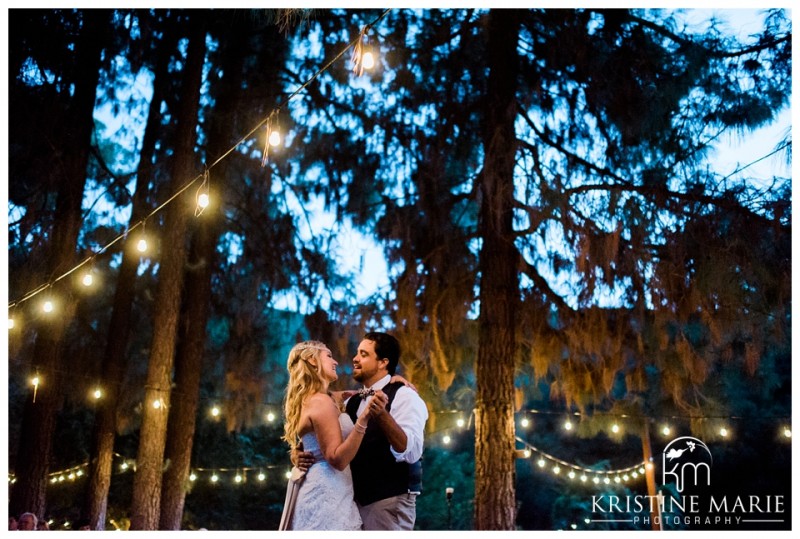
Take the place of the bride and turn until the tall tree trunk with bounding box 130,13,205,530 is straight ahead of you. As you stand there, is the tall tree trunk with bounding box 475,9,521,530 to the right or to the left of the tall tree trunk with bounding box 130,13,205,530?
right

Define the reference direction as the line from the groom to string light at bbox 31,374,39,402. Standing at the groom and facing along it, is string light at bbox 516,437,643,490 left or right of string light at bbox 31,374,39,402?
right

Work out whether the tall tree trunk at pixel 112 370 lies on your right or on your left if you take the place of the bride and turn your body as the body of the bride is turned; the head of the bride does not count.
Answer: on your left

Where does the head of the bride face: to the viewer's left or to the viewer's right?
to the viewer's right

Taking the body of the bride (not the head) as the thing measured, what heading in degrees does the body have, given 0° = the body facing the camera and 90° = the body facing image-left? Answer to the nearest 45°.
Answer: approximately 270°
